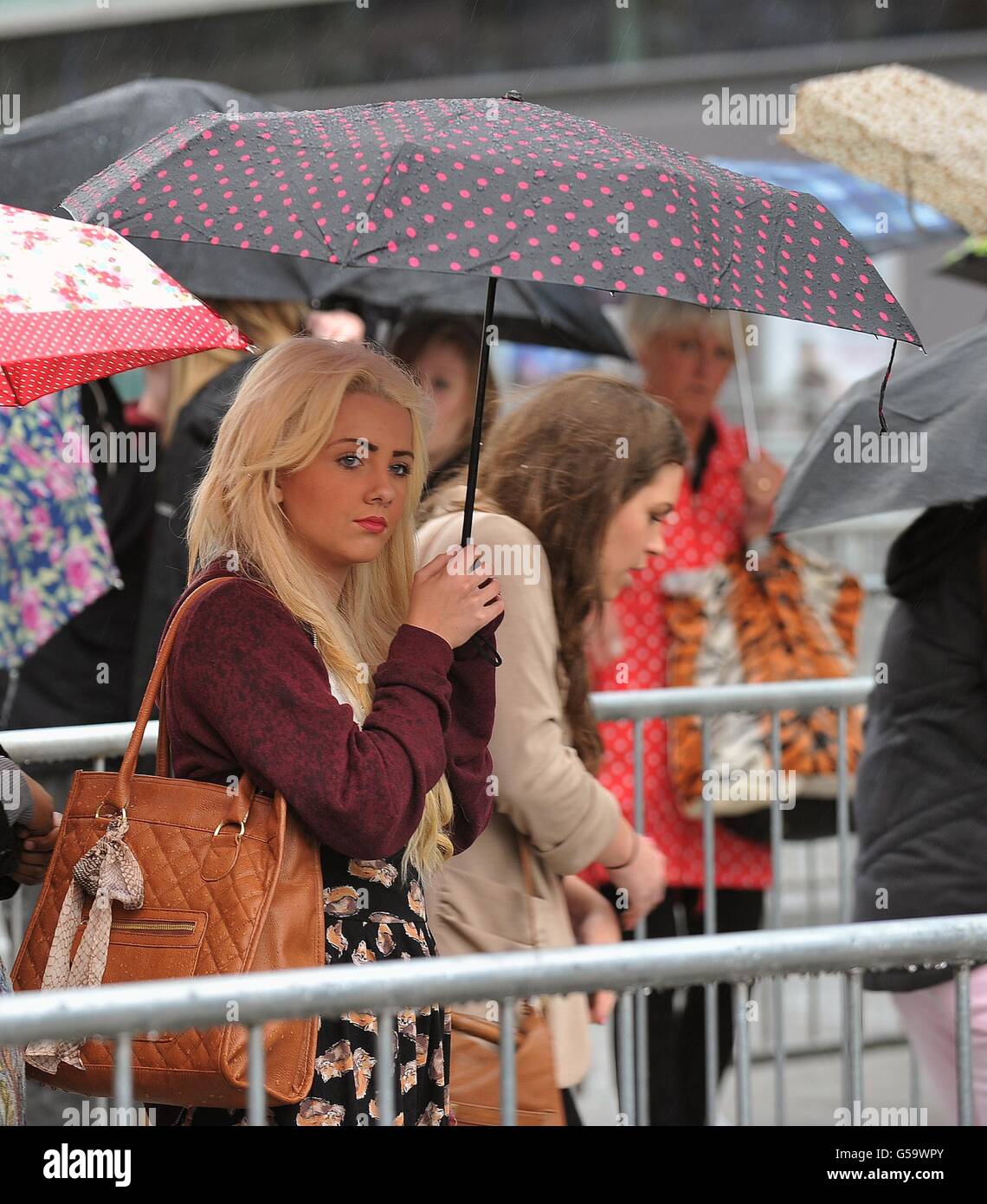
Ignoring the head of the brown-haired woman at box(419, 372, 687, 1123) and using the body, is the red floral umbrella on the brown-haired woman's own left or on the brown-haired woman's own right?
on the brown-haired woman's own right

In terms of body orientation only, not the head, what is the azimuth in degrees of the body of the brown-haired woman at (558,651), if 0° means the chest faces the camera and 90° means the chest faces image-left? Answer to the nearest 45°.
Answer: approximately 270°

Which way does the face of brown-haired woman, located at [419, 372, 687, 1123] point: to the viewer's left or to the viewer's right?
to the viewer's right

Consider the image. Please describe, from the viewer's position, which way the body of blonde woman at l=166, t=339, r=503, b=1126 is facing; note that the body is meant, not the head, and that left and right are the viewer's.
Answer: facing the viewer and to the right of the viewer

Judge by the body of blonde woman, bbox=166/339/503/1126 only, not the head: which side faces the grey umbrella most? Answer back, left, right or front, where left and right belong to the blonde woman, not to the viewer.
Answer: left

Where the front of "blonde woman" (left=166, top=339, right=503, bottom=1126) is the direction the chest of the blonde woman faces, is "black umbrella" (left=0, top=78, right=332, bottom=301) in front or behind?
behind
